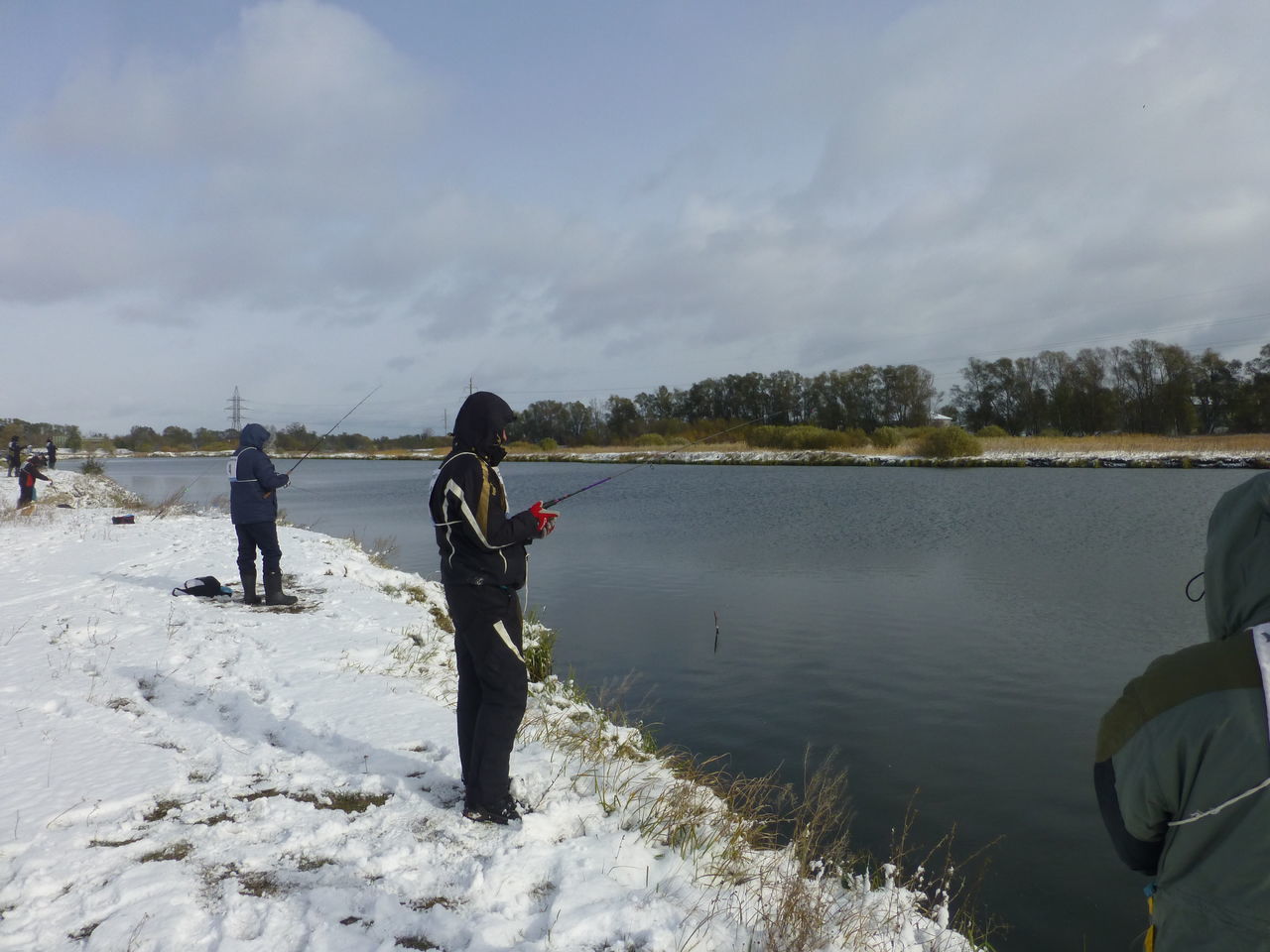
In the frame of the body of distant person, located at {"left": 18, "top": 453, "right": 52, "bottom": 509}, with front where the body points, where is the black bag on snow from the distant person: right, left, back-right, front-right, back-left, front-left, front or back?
right

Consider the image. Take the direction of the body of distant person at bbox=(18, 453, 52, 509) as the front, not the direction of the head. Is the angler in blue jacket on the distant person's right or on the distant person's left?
on the distant person's right

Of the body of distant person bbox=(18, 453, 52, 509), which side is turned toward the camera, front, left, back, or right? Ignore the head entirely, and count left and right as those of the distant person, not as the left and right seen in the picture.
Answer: right
